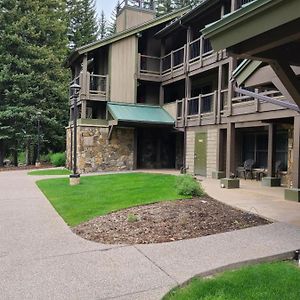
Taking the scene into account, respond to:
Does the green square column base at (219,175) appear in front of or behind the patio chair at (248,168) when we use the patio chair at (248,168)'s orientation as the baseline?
in front

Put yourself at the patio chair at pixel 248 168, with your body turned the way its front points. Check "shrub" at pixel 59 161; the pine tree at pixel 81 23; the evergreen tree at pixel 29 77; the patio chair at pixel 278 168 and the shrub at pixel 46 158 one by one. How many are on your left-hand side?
1

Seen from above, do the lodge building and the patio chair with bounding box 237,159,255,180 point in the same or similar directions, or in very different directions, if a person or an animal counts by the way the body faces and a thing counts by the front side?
same or similar directions

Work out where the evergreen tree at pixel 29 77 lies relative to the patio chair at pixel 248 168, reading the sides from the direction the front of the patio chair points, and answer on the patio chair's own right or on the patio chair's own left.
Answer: on the patio chair's own right

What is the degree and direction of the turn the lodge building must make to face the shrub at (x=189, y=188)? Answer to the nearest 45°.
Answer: approximately 45° to its left

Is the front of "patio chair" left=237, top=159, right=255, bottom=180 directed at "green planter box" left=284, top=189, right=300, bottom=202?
no

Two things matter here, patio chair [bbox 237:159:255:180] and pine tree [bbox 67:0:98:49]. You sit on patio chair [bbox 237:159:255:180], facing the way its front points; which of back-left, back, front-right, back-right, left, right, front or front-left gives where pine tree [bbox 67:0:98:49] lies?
right

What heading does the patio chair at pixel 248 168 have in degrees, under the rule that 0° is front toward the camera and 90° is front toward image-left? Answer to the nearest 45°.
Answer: approximately 45°

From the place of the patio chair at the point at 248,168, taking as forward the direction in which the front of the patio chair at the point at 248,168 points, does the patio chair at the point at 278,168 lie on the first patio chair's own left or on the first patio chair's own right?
on the first patio chair's own left

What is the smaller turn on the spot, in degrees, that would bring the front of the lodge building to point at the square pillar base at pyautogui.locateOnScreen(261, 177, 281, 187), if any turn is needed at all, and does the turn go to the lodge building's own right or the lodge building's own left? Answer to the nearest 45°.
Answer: approximately 90° to the lodge building's own left

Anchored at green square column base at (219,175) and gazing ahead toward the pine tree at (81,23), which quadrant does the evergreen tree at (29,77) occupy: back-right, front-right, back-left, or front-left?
front-left

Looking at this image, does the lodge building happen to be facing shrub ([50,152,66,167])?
no

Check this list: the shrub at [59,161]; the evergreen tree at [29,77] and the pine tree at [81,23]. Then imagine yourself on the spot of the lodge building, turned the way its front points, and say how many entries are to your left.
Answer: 0
